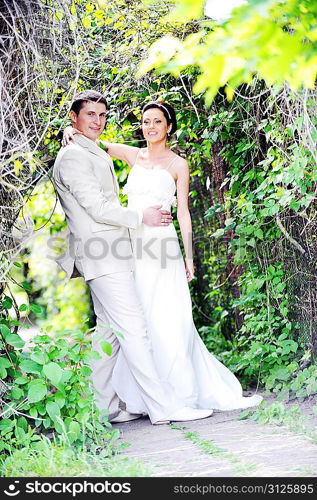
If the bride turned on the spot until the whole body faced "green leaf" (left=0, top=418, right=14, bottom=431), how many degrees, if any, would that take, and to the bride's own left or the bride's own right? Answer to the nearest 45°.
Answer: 0° — they already face it

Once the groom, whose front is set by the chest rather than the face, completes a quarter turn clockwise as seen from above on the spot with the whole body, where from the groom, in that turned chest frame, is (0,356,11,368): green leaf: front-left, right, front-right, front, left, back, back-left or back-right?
front-right

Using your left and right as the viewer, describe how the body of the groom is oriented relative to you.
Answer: facing to the right of the viewer

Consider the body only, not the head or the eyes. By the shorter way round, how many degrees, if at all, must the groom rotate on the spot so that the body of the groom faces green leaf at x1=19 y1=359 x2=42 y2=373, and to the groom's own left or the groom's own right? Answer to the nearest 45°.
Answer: approximately 135° to the groom's own right

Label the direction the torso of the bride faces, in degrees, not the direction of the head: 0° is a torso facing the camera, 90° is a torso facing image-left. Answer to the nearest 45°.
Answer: approximately 45°

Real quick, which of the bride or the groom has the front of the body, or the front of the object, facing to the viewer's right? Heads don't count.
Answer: the groom

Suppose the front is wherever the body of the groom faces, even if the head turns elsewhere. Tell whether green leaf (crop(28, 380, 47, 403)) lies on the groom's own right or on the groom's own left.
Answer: on the groom's own right
